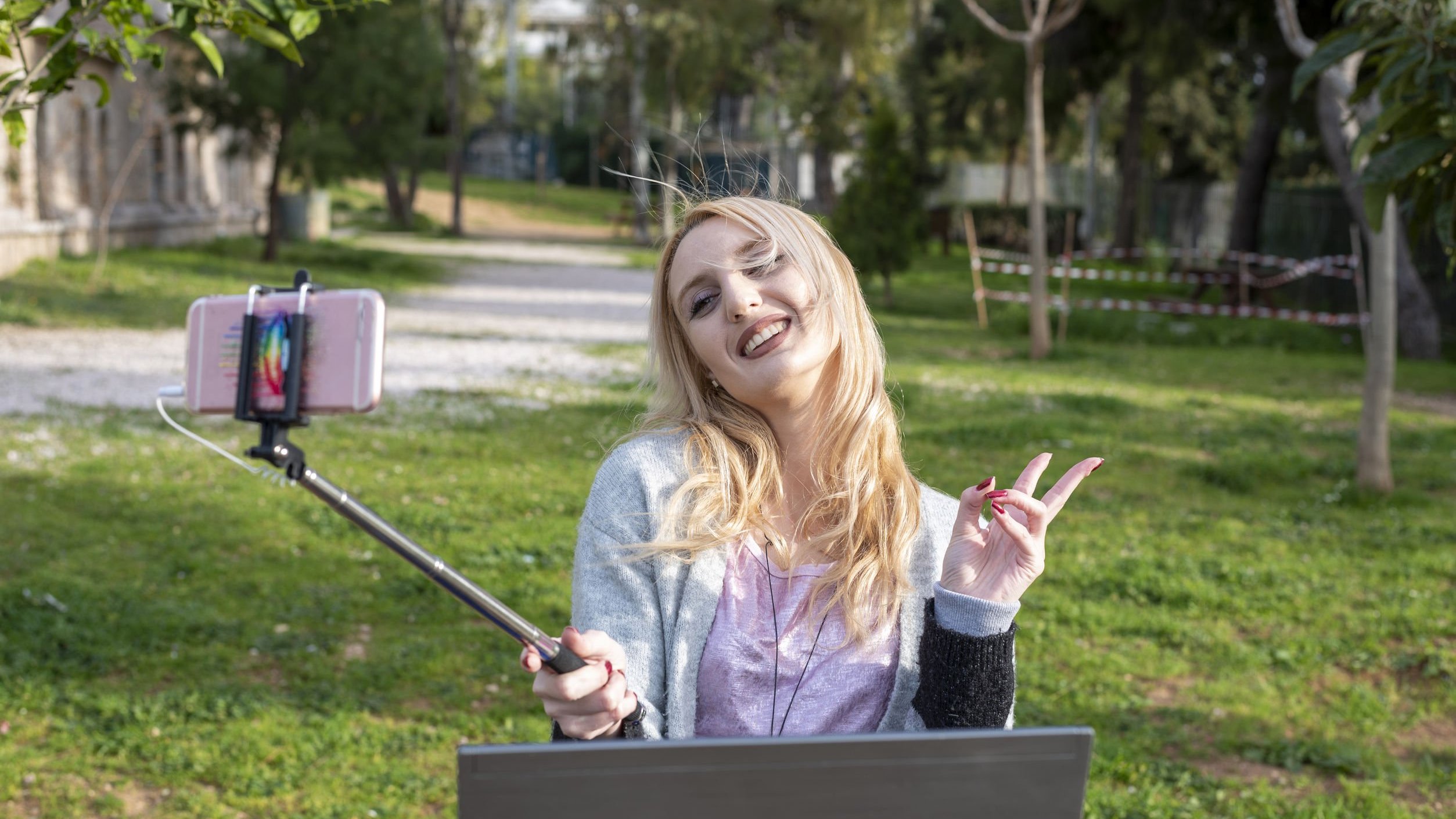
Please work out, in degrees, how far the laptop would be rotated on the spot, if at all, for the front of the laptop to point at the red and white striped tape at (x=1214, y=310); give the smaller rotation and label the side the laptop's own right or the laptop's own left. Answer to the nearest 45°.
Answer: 0° — it already faces it

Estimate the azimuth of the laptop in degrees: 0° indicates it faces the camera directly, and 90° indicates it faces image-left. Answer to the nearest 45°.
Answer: approximately 180°

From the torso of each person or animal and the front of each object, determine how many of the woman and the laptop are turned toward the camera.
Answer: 1

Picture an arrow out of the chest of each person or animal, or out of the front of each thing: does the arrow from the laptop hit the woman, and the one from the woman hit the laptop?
yes

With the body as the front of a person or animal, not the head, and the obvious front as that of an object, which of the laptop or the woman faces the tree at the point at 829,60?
the laptop

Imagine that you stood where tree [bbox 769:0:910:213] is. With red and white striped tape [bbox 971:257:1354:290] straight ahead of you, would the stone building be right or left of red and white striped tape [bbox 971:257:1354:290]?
right

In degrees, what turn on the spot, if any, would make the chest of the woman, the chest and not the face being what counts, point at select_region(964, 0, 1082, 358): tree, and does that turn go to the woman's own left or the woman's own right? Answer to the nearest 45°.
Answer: approximately 180°

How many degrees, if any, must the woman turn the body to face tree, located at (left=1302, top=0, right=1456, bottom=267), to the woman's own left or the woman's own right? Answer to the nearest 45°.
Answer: approximately 135° to the woman's own left

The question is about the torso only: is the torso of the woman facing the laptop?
yes

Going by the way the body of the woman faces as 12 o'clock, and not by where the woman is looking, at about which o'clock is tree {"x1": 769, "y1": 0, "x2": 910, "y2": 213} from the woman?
The tree is roughly at 6 o'clock from the woman.

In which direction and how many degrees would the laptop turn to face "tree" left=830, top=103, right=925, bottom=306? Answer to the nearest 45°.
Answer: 0° — it already faces it

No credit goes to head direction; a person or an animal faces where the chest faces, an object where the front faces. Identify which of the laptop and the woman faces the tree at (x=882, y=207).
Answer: the laptop

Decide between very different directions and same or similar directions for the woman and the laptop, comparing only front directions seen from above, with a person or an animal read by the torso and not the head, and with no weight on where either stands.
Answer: very different directions

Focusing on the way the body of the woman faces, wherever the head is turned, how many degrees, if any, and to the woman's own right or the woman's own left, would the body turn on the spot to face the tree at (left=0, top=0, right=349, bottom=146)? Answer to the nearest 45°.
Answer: approximately 135° to the woman's own right
